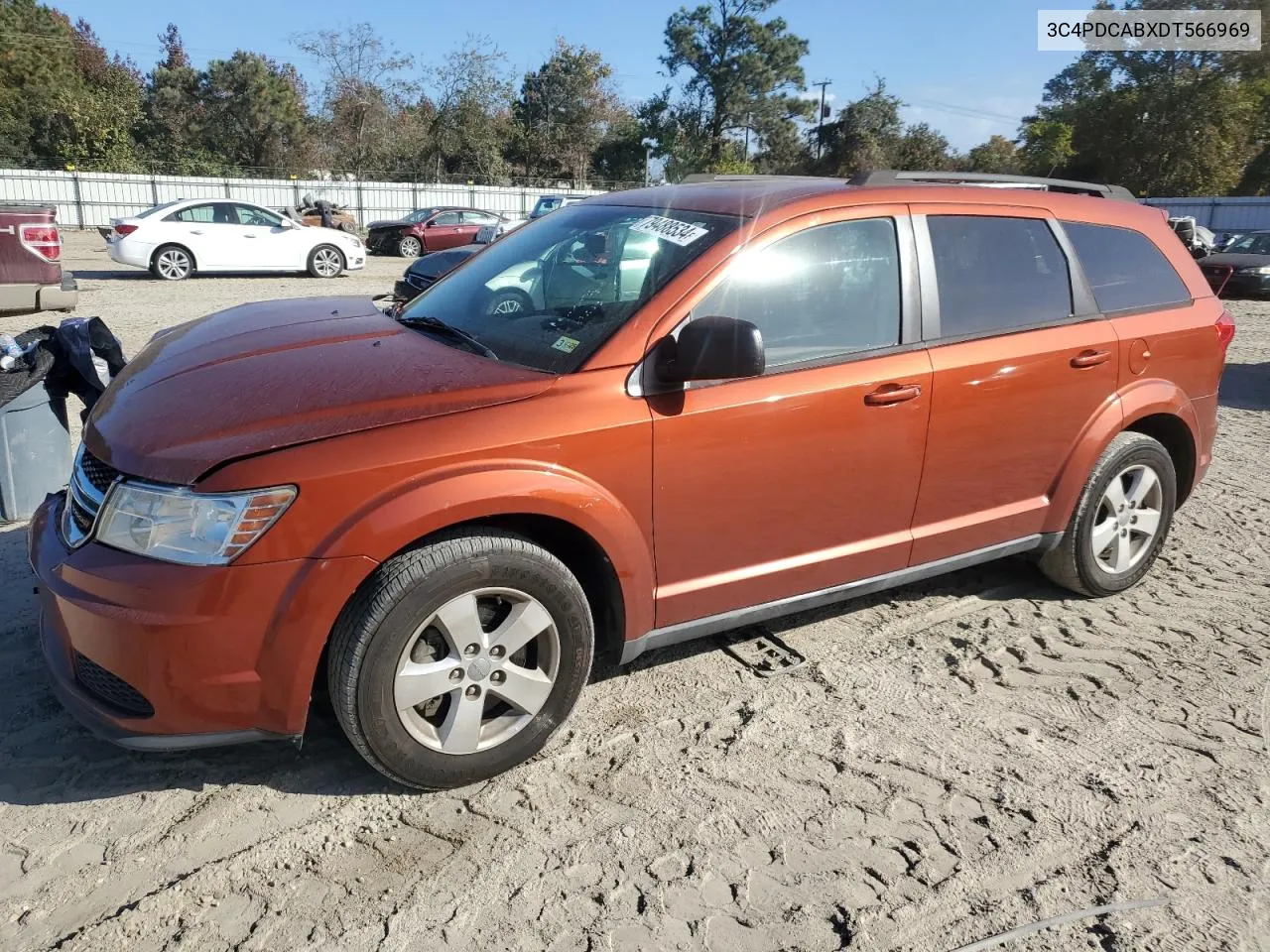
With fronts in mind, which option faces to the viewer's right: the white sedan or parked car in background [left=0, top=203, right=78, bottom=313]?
the white sedan

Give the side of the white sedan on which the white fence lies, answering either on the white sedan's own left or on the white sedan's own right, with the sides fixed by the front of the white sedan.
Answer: on the white sedan's own left

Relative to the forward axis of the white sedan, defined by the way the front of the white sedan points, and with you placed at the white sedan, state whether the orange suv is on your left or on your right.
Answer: on your right

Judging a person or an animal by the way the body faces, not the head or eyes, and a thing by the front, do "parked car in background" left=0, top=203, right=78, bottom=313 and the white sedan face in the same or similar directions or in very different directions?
very different directions

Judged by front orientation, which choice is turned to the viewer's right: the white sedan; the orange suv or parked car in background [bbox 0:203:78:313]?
the white sedan

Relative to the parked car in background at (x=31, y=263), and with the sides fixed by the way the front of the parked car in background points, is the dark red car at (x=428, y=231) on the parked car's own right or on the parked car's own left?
on the parked car's own right

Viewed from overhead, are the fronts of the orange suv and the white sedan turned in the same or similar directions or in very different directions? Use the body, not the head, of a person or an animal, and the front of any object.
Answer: very different directions

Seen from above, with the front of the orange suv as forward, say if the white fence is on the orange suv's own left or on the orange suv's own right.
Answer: on the orange suv's own right

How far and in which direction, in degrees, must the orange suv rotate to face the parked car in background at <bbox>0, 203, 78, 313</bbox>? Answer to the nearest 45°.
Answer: approximately 90° to its right

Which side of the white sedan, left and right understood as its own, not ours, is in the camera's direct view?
right
